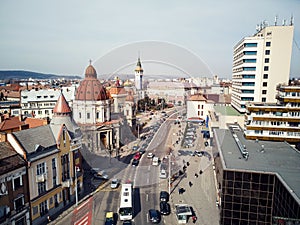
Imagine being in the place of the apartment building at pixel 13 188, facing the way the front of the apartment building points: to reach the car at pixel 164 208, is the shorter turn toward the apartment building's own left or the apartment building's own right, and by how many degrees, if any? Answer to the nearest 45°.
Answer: approximately 45° to the apartment building's own left

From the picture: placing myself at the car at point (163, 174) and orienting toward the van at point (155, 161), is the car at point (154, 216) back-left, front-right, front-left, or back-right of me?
back-left

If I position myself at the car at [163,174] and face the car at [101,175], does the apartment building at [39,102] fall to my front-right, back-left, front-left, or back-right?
front-right

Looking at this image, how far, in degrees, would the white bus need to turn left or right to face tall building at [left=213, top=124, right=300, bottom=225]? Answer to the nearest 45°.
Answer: approximately 45° to its left

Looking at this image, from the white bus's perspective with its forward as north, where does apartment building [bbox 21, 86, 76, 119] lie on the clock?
The apartment building is roughly at 5 o'clock from the white bus.

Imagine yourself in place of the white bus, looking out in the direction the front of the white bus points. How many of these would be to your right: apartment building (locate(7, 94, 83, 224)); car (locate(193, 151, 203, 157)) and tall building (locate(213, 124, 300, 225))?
1

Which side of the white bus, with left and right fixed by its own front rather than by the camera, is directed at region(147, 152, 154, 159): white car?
back

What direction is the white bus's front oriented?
toward the camera

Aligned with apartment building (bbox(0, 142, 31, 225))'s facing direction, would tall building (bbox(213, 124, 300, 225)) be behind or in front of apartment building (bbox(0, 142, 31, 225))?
in front

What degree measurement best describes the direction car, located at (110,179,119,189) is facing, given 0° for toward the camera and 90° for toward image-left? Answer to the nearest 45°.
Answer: approximately 45°
